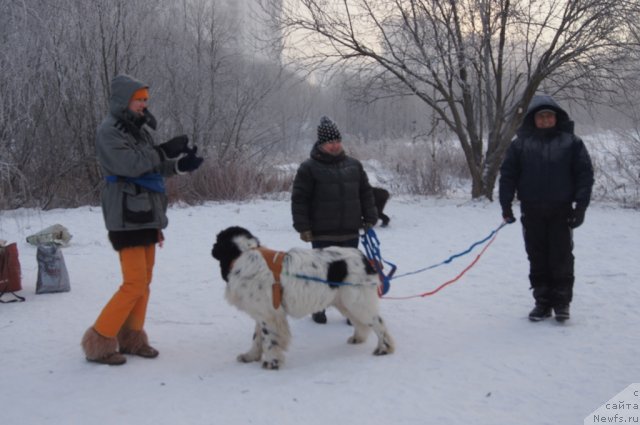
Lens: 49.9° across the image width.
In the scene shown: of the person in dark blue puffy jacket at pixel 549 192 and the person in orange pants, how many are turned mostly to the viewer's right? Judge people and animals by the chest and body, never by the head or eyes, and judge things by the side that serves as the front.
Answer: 1

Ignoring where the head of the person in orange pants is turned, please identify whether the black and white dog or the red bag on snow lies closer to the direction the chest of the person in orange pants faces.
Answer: the black and white dog

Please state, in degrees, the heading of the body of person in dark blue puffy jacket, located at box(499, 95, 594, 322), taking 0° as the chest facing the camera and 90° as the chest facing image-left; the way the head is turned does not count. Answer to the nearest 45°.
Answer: approximately 0°

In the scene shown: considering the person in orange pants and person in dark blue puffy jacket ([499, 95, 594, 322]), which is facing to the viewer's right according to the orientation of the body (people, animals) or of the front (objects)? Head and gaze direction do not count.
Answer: the person in orange pants

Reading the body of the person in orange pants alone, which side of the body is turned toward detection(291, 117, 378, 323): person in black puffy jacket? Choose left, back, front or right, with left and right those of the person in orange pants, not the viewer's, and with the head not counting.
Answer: front

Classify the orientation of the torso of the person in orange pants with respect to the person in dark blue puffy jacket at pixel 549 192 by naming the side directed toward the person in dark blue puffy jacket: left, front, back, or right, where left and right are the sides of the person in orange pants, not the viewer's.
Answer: front

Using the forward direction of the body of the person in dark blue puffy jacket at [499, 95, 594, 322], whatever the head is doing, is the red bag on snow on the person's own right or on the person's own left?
on the person's own right

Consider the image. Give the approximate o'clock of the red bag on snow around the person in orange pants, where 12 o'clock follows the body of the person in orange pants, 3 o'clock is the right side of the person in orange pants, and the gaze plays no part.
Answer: The red bag on snow is roughly at 8 o'clock from the person in orange pants.

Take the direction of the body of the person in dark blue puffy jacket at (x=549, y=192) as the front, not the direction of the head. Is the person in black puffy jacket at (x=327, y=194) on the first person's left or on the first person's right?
on the first person's right

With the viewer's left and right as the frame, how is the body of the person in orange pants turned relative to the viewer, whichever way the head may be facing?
facing to the right of the viewer
